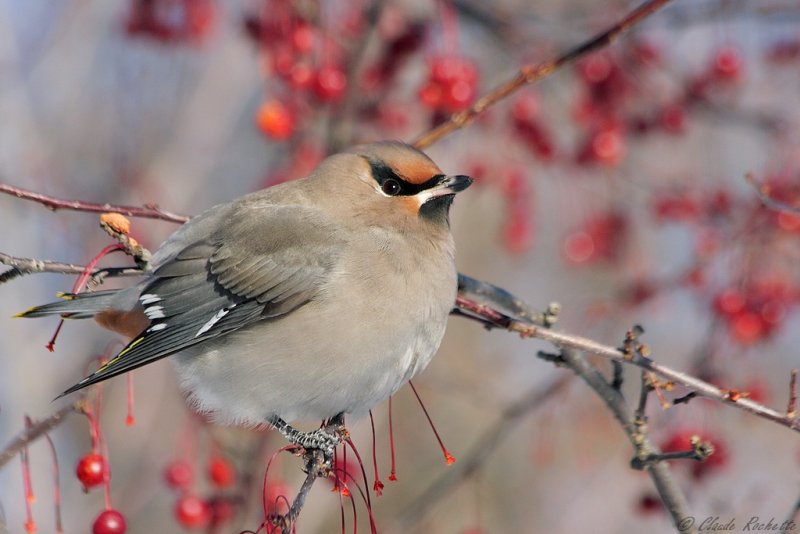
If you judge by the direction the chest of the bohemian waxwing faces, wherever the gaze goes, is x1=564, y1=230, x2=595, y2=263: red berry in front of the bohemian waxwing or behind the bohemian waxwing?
in front

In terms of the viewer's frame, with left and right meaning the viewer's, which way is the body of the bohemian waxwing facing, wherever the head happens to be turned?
facing to the right of the viewer

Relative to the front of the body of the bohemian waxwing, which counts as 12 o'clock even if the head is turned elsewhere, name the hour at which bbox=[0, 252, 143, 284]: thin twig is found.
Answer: The thin twig is roughly at 5 o'clock from the bohemian waxwing.

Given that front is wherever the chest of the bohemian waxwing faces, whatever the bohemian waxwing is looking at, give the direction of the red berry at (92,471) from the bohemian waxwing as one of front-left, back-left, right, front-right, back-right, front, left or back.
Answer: back

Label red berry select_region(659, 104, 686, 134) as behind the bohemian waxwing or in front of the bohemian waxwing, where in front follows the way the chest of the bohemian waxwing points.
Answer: in front

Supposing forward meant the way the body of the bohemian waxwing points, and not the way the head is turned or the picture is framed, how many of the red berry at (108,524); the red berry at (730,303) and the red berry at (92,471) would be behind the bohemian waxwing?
2

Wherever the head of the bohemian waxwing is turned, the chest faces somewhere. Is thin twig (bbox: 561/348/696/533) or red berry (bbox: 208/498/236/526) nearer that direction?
the thin twig
